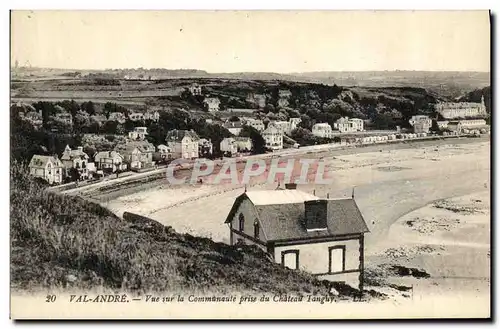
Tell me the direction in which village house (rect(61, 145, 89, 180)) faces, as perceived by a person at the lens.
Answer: facing the viewer and to the right of the viewer

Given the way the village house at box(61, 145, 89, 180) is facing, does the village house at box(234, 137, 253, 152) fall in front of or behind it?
in front

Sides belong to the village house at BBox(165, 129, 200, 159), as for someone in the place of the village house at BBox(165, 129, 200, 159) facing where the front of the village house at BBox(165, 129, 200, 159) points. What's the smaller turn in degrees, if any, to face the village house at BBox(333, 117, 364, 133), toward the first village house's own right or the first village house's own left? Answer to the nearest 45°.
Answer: approximately 45° to the first village house's own left

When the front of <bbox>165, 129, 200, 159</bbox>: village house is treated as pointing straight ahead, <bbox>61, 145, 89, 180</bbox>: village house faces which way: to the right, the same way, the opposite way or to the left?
the same way

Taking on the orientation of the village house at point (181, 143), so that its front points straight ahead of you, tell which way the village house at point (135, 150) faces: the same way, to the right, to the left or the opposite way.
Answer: the same way

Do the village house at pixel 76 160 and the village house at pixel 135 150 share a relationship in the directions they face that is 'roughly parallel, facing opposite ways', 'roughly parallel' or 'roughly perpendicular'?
roughly parallel

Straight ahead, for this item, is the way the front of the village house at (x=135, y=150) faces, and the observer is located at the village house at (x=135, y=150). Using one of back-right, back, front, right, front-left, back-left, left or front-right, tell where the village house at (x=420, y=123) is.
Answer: front-left

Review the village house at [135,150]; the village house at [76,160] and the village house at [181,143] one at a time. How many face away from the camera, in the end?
0

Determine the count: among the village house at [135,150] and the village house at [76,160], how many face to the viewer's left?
0
